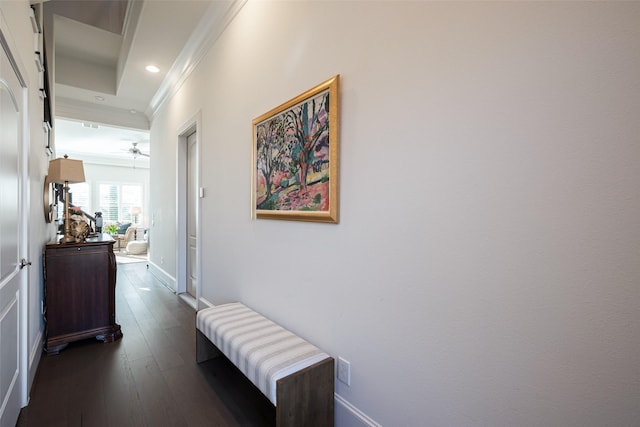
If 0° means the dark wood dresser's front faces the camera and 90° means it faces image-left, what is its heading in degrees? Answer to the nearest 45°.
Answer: approximately 270°

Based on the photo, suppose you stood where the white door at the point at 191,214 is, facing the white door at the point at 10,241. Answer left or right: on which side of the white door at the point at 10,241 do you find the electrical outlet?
left

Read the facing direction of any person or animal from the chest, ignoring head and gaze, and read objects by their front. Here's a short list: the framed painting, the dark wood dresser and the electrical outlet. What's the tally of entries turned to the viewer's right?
1

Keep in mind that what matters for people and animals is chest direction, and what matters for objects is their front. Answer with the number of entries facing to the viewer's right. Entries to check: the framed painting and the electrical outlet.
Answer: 0

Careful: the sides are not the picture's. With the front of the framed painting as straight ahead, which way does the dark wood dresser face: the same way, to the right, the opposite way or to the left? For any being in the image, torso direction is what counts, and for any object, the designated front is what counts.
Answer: the opposite way

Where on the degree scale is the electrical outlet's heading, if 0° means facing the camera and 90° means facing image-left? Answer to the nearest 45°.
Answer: approximately 45°

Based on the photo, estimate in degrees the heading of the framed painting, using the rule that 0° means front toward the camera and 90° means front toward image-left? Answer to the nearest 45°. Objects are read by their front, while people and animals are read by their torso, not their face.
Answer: approximately 45°

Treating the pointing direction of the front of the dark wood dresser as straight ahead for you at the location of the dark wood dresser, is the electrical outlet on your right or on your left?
on your right

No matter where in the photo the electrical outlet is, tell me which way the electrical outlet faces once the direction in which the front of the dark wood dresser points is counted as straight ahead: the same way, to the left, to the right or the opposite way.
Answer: the opposite way

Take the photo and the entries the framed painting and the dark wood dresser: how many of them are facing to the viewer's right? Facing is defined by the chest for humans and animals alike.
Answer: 1

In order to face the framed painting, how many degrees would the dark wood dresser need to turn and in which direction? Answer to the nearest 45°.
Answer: approximately 45° to its right
